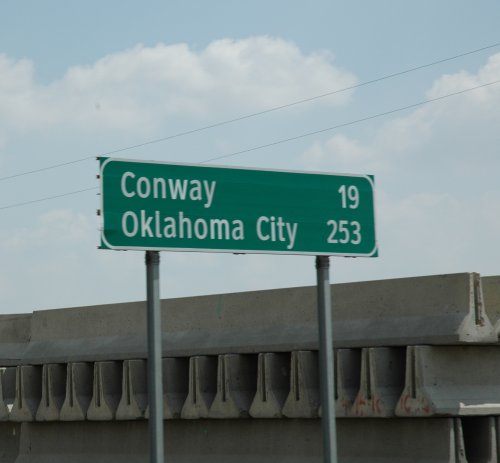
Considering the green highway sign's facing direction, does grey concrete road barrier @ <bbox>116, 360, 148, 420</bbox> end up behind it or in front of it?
behind

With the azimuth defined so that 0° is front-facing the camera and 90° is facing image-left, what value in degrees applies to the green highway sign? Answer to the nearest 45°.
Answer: approximately 315°

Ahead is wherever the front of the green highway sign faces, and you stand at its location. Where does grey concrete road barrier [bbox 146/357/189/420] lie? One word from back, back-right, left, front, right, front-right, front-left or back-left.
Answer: back-left

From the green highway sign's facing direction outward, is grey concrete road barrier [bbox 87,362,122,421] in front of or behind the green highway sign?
behind

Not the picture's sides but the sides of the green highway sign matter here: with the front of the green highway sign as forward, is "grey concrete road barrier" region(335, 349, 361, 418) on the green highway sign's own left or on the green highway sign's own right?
on the green highway sign's own left

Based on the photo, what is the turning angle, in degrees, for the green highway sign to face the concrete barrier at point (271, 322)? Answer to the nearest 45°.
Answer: approximately 135° to its left

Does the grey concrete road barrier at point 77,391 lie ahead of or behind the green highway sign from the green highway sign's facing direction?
behind

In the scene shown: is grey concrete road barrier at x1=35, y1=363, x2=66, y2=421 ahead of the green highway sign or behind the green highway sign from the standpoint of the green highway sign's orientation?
behind
